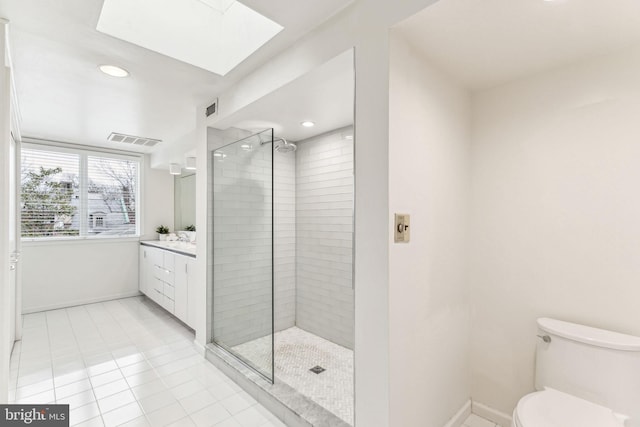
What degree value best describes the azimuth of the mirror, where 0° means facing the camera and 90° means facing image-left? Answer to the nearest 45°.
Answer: approximately 45°

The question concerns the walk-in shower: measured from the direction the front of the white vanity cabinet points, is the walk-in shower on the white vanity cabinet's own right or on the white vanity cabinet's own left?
on the white vanity cabinet's own left

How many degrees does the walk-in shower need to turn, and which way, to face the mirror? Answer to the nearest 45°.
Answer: approximately 90° to its right

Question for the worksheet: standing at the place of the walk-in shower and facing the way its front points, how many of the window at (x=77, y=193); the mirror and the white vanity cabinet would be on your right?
3

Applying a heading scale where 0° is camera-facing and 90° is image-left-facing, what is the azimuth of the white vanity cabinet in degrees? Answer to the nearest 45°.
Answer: approximately 45°
